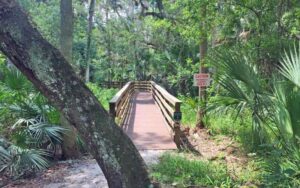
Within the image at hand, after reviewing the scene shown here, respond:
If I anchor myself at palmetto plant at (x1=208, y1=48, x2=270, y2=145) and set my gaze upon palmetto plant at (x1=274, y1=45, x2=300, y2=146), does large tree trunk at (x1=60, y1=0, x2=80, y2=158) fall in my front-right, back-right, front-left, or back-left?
back-right

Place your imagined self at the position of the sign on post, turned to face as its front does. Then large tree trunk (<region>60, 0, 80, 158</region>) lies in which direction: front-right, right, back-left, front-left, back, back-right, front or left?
front-right

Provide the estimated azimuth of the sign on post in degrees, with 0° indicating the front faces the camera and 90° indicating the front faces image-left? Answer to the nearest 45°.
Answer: approximately 0°

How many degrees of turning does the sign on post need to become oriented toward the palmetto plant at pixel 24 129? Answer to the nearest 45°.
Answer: approximately 45° to its right
